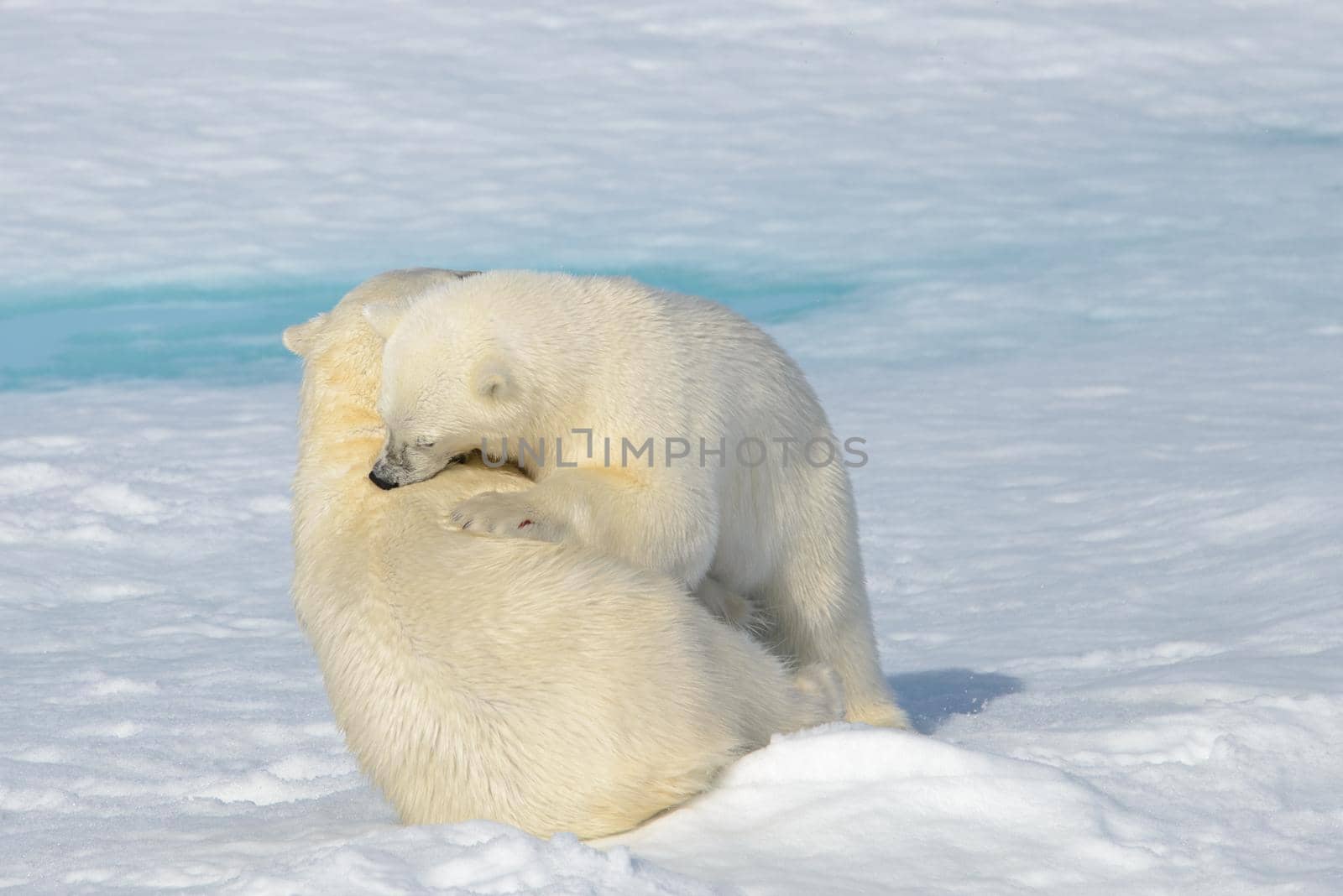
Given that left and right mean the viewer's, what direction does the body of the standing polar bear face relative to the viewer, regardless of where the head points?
facing to the left of the viewer
